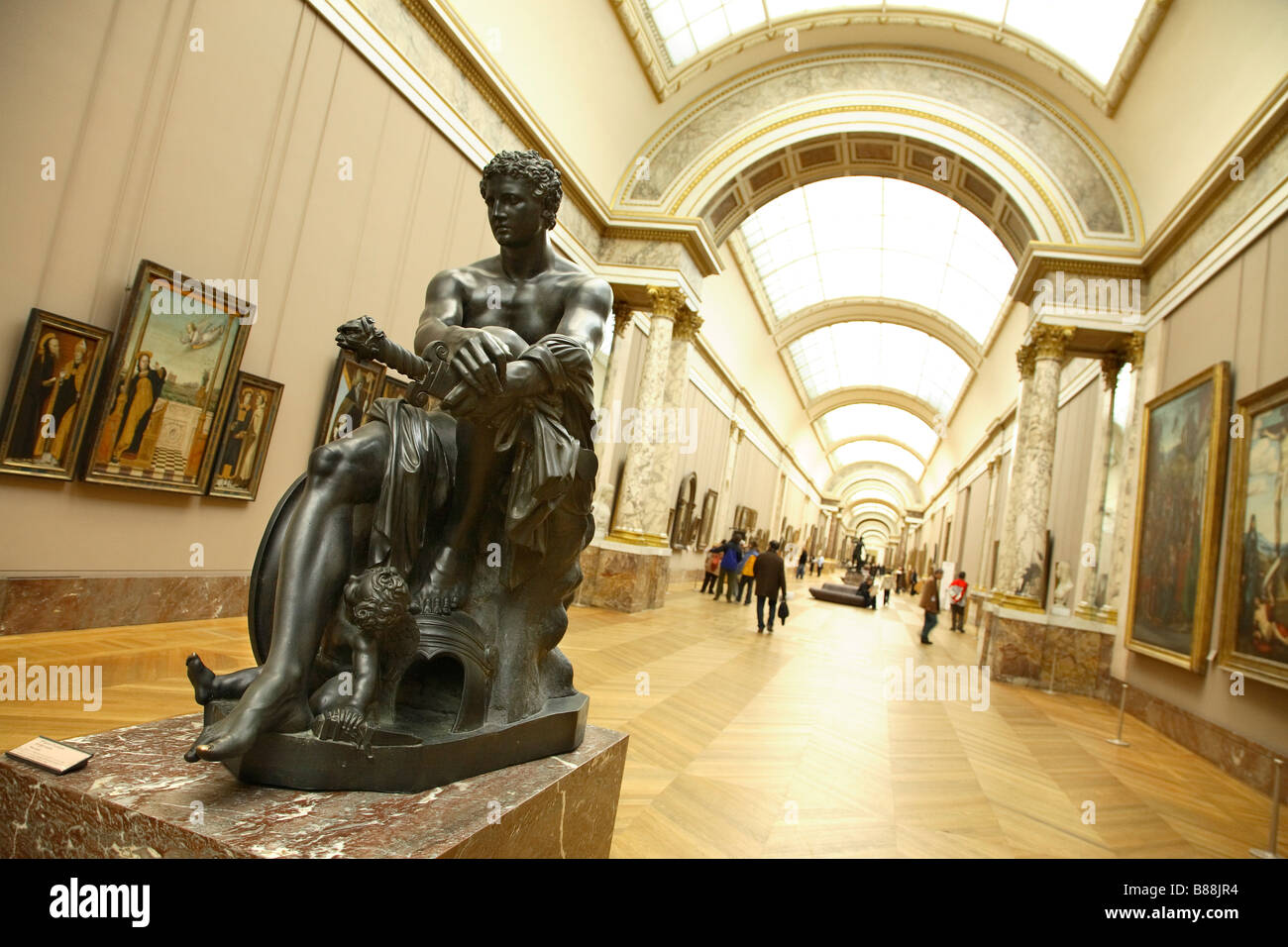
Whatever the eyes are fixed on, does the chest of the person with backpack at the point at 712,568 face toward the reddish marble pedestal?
no

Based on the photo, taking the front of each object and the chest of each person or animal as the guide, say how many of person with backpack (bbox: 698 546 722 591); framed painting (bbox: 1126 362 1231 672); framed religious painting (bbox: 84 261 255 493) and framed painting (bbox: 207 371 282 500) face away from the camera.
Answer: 1

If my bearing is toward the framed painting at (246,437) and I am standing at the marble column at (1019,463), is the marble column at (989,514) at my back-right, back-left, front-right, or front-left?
back-right

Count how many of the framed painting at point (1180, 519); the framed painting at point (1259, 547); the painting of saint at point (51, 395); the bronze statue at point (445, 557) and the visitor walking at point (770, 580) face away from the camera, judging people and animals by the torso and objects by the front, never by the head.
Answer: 1

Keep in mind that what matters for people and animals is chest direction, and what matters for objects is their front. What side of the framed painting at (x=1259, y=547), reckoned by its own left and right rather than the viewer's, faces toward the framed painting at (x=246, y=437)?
front

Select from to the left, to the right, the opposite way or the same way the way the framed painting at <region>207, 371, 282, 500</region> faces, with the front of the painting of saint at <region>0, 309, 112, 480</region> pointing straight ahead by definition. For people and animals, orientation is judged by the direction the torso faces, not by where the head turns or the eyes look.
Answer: the same way

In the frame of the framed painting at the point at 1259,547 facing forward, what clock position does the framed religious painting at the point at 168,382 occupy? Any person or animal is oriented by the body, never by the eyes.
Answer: The framed religious painting is roughly at 12 o'clock from the framed painting.

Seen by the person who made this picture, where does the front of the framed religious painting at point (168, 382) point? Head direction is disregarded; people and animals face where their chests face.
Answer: facing the viewer and to the right of the viewer

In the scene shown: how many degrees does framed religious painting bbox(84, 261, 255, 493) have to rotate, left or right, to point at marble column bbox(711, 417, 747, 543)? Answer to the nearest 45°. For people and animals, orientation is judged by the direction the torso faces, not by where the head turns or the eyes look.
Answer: approximately 90° to its left

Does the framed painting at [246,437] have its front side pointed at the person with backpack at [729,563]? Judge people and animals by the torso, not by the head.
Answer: no

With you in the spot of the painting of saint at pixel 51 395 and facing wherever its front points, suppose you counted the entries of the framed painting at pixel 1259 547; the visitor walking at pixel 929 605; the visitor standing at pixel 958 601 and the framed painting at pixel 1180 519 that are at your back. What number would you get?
0

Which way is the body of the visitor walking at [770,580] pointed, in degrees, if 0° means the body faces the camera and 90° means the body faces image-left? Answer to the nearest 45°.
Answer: approximately 180°

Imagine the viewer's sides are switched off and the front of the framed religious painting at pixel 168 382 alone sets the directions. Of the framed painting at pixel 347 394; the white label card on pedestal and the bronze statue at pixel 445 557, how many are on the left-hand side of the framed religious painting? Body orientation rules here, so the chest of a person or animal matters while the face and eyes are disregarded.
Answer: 1

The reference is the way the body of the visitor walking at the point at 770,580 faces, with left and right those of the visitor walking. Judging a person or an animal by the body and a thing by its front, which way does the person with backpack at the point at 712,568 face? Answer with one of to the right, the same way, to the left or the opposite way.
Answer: the same way

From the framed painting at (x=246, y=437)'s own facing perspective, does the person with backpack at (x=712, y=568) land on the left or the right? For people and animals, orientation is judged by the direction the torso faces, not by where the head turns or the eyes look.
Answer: on its left

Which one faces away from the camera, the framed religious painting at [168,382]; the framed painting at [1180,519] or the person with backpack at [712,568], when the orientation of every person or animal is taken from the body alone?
the person with backpack

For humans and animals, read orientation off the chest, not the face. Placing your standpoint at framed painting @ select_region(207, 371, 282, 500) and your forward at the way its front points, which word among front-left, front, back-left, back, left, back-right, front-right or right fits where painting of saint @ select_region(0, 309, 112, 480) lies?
right

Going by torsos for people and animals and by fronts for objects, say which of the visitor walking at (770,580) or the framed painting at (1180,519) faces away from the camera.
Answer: the visitor walking

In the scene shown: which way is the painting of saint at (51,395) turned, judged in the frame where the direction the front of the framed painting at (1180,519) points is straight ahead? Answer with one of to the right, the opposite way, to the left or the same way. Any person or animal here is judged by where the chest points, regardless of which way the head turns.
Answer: the opposite way

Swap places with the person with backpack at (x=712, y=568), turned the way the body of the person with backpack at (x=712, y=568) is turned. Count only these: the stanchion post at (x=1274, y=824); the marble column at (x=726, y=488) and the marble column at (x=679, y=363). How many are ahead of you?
1

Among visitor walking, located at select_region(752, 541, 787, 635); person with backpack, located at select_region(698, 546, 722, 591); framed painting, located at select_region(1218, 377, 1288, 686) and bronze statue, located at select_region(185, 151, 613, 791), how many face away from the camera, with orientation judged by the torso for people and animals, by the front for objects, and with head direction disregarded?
2

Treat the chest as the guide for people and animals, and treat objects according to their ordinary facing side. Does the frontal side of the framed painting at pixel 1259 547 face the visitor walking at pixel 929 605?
no

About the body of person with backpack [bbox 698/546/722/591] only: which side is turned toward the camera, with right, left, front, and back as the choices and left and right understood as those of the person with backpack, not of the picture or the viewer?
back
